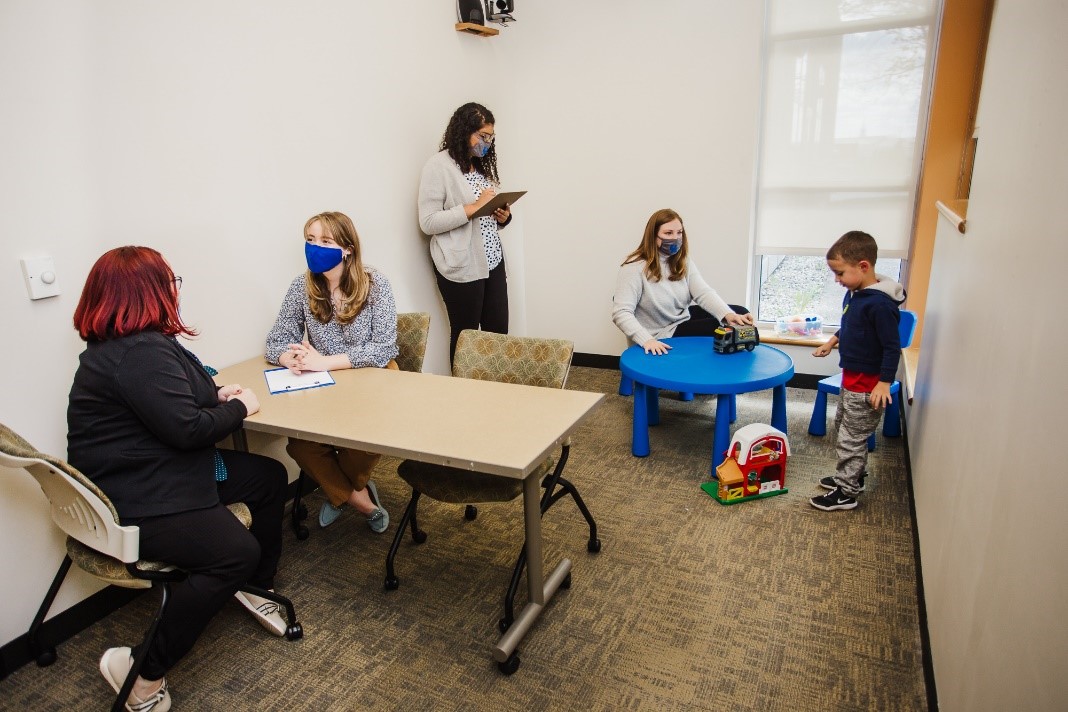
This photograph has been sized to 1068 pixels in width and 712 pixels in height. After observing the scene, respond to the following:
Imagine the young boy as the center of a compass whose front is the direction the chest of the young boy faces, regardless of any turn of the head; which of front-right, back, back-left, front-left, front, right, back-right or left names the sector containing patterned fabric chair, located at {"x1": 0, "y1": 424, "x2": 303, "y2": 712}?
front-left

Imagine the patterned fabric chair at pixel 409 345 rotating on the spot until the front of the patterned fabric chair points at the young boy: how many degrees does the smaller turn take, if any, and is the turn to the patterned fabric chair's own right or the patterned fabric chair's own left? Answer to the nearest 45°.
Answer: approximately 90° to the patterned fabric chair's own left

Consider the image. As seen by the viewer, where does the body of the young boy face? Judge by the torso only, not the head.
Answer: to the viewer's left

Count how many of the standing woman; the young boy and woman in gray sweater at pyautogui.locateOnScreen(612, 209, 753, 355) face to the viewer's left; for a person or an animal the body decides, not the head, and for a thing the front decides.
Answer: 1

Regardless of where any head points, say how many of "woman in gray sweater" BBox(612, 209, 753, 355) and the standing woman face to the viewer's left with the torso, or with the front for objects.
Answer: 0

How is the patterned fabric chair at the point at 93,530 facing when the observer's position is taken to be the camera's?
facing away from the viewer and to the right of the viewer

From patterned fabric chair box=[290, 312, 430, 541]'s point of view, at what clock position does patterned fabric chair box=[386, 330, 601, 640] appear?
patterned fabric chair box=[386, 330, 601, 640] is roughly at 10 o'clock from patterned fabric chair box=[290, 312, 430, 541].

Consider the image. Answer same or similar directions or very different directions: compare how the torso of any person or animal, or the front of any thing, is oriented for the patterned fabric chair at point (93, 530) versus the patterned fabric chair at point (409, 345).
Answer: very different directions

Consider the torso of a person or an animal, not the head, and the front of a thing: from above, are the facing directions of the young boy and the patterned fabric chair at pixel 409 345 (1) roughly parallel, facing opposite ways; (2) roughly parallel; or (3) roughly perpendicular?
roughly perpendicular

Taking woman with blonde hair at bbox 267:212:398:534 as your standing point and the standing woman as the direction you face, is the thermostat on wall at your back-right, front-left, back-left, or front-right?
back-left

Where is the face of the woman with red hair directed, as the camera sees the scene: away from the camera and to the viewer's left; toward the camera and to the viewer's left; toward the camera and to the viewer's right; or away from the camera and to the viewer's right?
away from the camera and to the viewer's right

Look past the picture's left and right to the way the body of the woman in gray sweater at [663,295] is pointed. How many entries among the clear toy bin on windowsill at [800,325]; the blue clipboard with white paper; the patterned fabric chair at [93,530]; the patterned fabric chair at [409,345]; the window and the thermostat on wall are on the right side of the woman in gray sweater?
4
